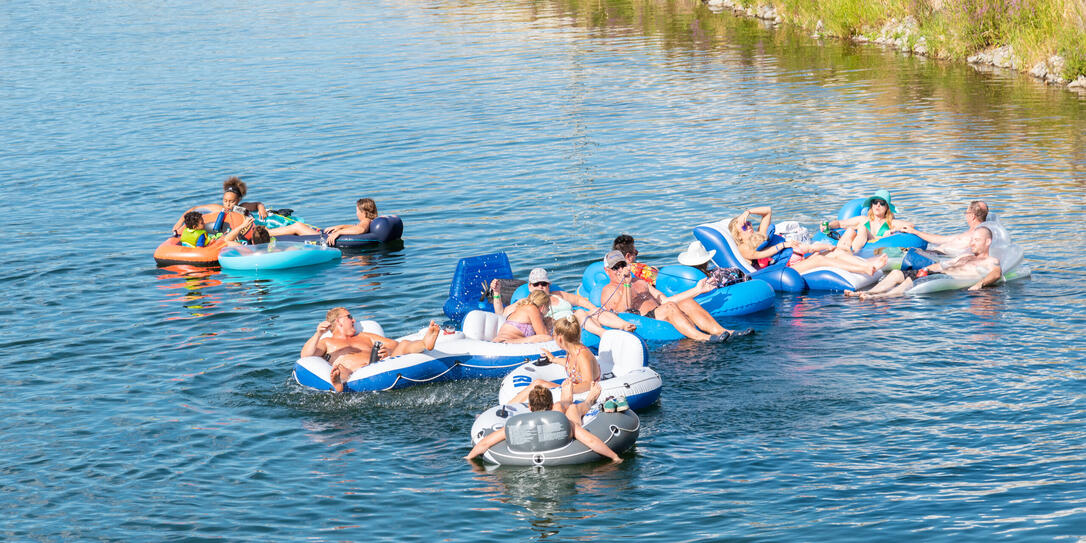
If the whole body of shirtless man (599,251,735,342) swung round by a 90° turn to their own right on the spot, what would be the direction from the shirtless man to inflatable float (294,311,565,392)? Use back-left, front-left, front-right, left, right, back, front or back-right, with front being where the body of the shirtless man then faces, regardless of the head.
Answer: front

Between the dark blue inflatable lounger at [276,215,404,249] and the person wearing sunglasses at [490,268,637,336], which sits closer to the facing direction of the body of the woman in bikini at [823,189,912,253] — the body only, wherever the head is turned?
the person wearing sunglasses

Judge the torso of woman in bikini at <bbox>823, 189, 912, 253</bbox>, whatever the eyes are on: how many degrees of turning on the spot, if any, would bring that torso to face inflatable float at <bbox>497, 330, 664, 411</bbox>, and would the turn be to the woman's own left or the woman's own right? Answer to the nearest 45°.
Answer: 0° — they already face it

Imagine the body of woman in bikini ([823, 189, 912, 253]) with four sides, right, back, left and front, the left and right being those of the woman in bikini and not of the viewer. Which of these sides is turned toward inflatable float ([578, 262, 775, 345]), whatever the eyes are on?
front

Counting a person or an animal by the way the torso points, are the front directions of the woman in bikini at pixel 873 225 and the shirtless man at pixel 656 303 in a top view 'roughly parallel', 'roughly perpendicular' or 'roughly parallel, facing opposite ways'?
roughly perpendicular

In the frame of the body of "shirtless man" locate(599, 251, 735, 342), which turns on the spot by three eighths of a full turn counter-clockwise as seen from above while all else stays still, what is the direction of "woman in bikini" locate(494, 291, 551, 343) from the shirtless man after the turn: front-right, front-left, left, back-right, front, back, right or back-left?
back-left

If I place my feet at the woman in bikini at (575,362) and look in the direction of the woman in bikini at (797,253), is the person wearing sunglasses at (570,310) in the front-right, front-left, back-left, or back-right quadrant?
front-left

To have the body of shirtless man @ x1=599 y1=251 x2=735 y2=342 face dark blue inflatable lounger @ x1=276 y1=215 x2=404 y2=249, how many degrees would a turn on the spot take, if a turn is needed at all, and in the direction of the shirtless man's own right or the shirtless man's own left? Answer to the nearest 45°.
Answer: approximately 180°

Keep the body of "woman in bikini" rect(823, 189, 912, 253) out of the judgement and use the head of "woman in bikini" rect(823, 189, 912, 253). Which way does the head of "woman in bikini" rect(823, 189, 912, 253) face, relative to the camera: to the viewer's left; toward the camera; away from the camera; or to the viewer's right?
toward the camera

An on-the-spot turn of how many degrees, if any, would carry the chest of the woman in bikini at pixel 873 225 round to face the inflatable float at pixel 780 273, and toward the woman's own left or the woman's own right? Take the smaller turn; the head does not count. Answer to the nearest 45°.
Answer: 0° — they already face it

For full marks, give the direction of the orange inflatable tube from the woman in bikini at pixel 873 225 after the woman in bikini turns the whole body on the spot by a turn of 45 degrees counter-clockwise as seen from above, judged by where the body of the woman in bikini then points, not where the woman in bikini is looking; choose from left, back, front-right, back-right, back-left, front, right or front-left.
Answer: right

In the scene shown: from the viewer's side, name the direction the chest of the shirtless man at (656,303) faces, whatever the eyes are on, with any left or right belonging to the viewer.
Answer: facing the viewer and to the right of the viewer

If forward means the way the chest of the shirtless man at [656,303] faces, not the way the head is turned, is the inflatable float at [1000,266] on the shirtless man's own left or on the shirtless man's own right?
on the shirtless man's own left

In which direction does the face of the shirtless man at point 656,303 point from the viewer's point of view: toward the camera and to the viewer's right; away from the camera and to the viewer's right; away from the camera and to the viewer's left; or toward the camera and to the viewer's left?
toward the camera and to the viewer's right

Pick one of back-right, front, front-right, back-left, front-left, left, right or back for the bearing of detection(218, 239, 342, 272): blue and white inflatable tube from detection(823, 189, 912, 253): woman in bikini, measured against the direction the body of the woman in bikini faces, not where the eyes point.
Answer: front-right

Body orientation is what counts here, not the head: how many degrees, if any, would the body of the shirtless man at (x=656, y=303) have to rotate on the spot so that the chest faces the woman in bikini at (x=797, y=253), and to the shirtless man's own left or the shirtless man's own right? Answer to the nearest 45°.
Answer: approximately 90° to the shirtless man's own left
